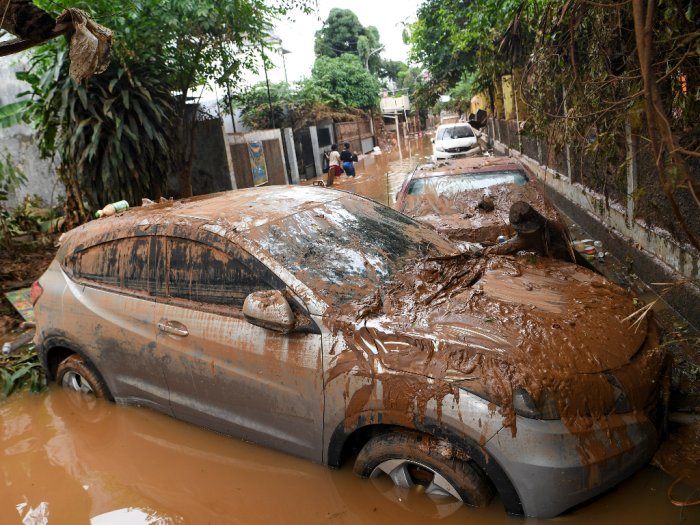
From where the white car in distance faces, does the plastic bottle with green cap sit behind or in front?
in front

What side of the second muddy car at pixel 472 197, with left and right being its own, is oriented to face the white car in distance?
back

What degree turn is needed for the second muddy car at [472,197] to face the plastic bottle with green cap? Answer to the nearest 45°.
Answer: approximately 45° to its right

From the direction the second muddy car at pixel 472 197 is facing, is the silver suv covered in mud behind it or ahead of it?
ahead

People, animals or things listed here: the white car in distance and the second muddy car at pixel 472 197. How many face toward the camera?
2

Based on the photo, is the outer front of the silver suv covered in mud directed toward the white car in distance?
no

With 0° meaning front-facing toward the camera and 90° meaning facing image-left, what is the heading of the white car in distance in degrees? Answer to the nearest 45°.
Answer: approximately 0°

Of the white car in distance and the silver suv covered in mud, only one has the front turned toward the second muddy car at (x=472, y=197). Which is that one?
the white car in distance

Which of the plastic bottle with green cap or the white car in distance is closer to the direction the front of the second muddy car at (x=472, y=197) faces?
the plastic bottle with green cap

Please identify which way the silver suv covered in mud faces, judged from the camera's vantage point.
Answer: facing the viewer and to the right of the viewer

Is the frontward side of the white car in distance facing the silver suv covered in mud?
yes

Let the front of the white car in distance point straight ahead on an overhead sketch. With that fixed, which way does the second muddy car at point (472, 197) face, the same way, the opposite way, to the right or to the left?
the same way

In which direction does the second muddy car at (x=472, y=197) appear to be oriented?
toward the camera
